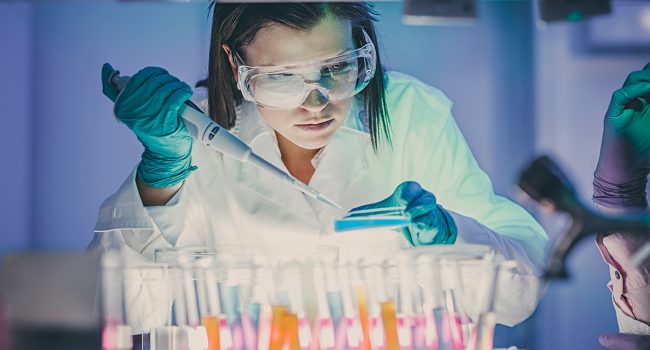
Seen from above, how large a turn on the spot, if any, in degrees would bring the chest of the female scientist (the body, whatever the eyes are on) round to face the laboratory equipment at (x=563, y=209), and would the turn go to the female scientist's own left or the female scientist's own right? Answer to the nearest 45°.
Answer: approximately 45° to the female scientist's own left

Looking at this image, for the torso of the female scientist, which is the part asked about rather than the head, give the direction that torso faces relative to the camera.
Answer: toward the camera
